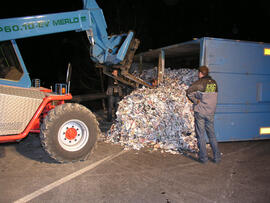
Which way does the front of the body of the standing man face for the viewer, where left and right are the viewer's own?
facing away from the viewer and to the left of the viewer

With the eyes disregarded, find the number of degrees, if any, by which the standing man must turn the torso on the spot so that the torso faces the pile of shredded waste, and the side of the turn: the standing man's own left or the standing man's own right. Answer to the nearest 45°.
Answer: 0° — they already face it
